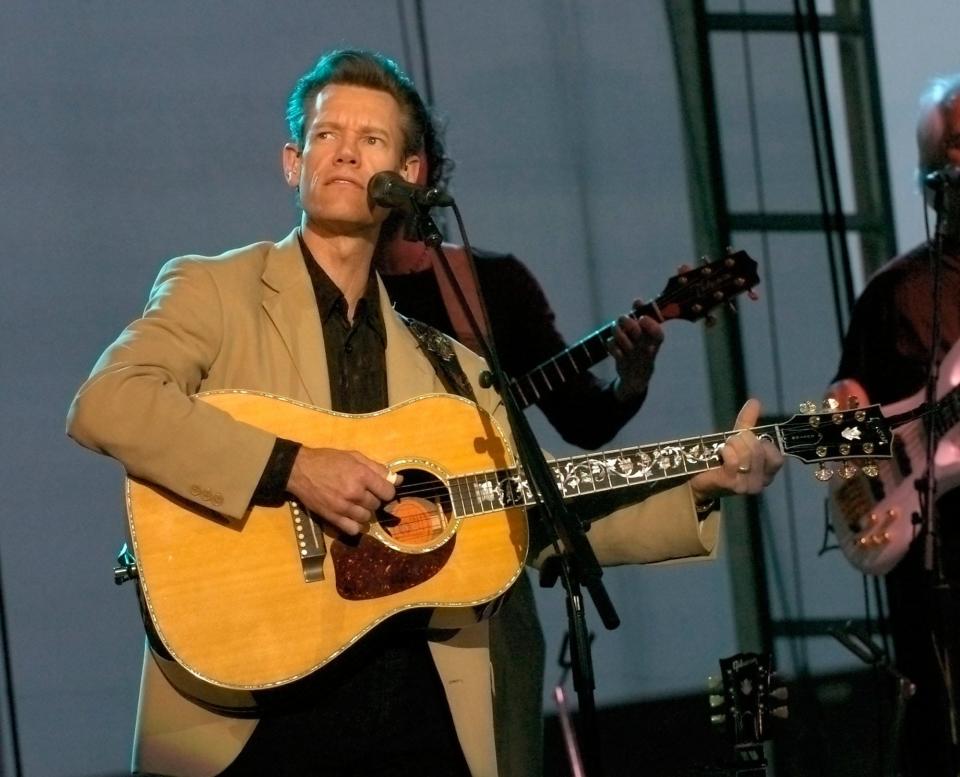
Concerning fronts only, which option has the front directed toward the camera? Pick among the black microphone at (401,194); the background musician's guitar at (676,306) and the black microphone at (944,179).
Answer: the background musician's guitar

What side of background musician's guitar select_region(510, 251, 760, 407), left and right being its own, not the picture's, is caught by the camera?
front

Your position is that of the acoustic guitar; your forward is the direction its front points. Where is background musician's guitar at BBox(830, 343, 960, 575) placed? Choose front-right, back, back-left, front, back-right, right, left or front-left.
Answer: back-left

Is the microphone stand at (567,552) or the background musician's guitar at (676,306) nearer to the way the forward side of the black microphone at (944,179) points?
the background musician's guitar

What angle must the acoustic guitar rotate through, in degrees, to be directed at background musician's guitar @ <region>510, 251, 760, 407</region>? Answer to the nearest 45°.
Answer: approximately 135° to its left

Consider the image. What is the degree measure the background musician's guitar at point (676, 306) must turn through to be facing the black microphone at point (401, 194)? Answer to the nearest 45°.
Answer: approximately 45° to its right

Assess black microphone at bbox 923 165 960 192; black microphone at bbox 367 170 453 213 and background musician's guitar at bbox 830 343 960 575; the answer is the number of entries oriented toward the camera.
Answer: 1

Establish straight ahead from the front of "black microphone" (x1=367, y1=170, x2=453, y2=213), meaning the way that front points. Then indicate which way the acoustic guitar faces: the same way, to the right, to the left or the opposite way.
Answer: to the left

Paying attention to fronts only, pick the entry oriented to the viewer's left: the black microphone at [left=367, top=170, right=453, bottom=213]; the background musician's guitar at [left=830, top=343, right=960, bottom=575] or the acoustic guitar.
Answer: the black microphone

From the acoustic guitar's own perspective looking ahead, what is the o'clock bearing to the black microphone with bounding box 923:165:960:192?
The black microphone is roughly at 8 o'clock from the acoustic guitar.

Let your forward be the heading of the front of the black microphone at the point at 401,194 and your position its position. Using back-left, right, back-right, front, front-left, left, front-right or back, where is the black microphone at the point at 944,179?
back-right

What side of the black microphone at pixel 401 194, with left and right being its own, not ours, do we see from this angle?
left
